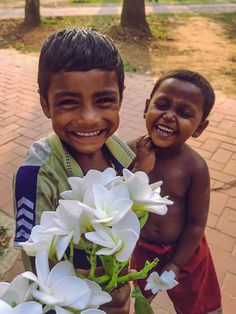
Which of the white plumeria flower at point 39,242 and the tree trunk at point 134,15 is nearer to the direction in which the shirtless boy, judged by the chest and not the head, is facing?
the white plumeria flower

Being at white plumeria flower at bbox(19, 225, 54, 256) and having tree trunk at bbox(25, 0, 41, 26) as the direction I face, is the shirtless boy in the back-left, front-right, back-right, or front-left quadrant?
front-right

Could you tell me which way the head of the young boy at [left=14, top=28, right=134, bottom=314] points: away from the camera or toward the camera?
toward the camera

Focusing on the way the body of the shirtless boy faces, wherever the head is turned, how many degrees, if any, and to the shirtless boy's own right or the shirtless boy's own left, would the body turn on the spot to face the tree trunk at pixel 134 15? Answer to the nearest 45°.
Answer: approximately 135° to the shirtless boy's own right

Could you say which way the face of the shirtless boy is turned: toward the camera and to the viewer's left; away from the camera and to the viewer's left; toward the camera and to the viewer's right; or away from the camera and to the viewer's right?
toward the camera and to the viewer's left
